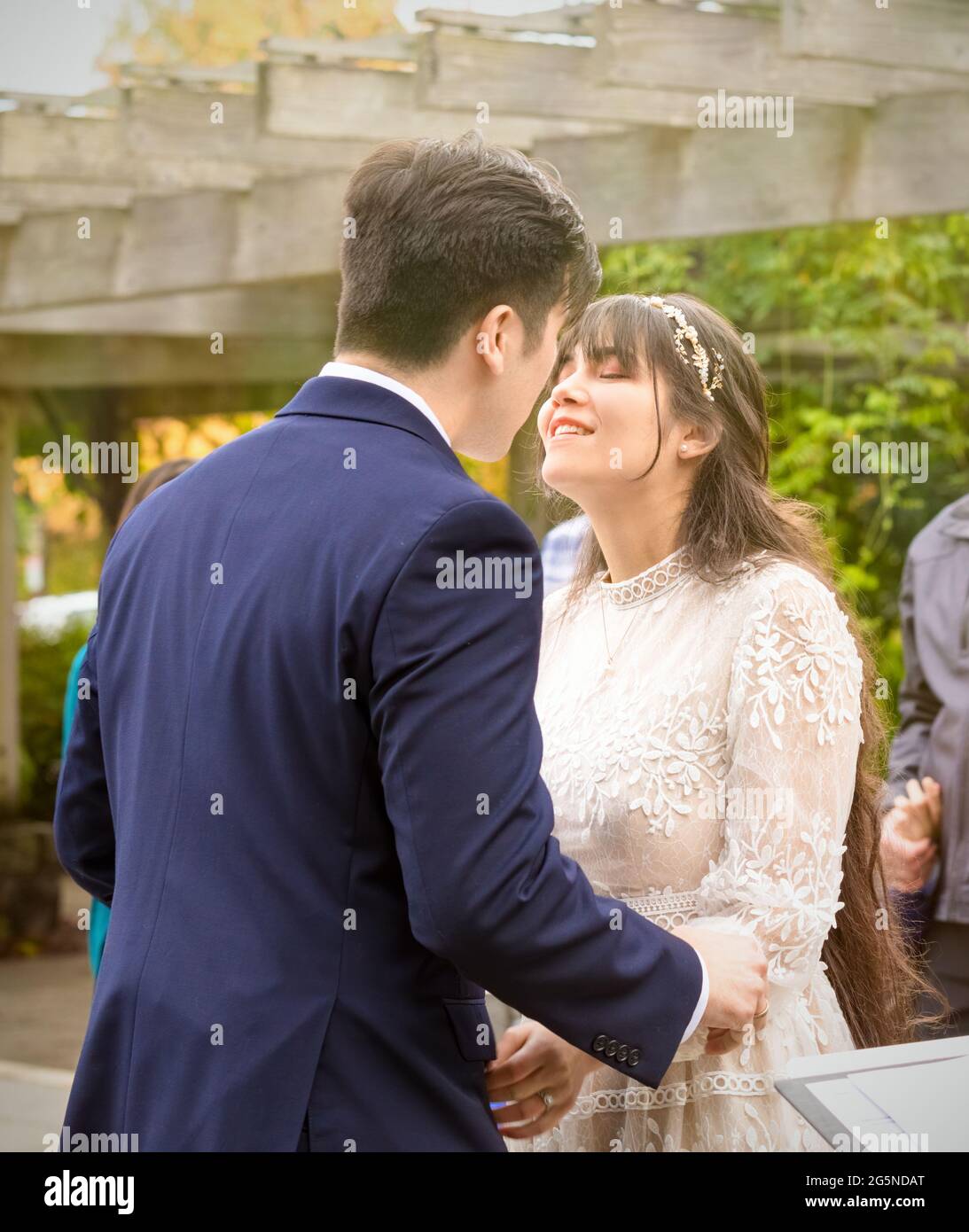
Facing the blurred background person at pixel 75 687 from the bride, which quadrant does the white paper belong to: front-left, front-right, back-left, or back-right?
back-left

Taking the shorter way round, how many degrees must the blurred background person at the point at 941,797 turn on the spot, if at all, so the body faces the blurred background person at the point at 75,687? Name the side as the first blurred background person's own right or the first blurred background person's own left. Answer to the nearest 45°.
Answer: approximately 45° to the first blurred background person's own right

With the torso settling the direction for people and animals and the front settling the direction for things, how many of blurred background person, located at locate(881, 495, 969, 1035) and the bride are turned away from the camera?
0

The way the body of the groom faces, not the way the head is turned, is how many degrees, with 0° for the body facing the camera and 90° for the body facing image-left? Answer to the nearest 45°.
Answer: approximately 225°

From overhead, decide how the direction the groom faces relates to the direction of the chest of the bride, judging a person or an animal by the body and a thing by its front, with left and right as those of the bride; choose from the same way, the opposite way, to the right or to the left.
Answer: the opposite way

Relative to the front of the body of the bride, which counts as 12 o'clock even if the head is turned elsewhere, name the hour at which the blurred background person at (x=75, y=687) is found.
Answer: The blurred background person is roughly at 3 o'clock from the bride.

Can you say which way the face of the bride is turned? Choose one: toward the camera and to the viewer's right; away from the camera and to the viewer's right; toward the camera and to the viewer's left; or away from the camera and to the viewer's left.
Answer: toward the camera and to the viewer's left

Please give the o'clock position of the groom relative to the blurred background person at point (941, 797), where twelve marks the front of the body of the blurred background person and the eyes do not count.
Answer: The groom is roughly at 11 o'clock from the blurred background person.

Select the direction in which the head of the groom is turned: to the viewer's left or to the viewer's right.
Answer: to the viewer's right

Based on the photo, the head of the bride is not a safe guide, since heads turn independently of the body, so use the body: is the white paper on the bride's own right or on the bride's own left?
on the bride's own left
